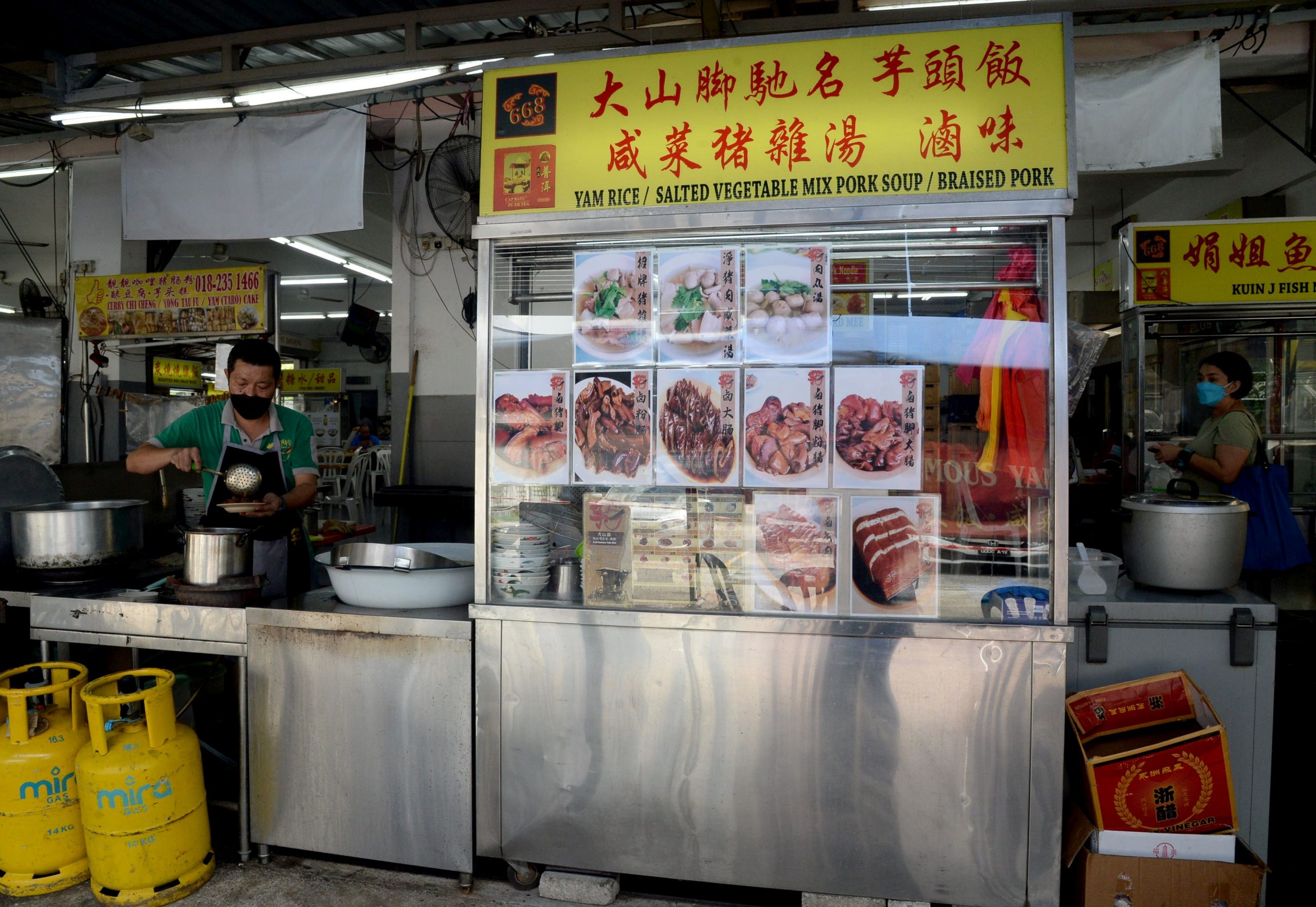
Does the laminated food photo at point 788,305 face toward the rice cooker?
no

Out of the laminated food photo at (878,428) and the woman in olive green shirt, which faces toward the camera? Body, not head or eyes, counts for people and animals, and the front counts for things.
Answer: the laminated food photo

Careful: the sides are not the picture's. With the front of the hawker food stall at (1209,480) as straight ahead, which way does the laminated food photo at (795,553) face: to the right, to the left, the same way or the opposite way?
the same way

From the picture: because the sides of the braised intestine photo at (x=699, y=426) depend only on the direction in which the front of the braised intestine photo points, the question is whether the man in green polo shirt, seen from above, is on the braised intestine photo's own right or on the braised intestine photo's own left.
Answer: on the braised intestine photo's own right

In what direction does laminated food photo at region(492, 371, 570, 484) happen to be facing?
toward the camera

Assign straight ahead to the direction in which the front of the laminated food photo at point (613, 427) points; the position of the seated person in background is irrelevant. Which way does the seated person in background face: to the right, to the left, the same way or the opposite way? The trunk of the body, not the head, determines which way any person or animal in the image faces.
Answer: the same way

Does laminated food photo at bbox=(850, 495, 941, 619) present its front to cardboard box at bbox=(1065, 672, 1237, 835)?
no

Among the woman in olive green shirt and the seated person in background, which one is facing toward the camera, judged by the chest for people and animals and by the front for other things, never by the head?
the seated person in background

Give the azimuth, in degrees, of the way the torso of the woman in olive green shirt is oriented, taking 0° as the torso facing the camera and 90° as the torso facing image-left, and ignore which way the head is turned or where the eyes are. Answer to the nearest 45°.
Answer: approximately 90°

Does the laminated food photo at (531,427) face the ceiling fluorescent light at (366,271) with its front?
no

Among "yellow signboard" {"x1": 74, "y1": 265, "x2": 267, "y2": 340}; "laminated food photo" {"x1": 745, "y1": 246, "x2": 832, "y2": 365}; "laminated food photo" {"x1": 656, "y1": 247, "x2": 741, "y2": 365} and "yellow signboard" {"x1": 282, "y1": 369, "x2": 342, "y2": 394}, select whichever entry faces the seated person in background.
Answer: "yellow signboard" {"x1": 282, "y1": 369, "x2": 342, "y2": 394}

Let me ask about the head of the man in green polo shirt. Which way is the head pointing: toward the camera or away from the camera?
toward the camera

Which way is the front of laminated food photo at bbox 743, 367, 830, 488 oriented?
toward the camera
